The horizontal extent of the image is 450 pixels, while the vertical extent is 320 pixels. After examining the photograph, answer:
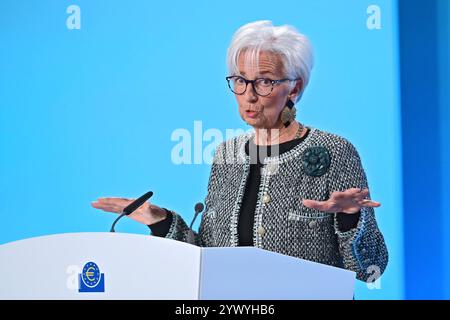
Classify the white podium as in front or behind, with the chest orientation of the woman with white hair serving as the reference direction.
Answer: in front

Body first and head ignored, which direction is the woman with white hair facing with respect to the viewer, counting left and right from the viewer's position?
facing the viewer and to the left of the viewer

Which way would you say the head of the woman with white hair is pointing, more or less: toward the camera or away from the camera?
toward the camera
